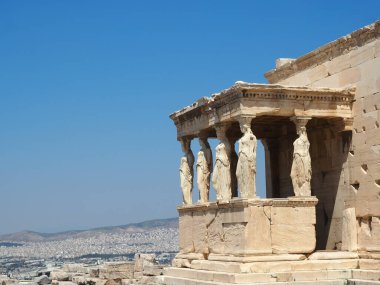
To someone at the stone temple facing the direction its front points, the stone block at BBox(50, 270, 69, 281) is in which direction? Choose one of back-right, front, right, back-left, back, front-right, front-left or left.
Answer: right

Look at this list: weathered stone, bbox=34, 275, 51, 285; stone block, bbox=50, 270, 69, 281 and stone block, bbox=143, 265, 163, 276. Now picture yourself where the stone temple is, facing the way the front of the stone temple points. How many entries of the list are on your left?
0

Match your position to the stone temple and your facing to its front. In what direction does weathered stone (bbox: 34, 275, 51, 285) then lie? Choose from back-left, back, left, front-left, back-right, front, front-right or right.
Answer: right

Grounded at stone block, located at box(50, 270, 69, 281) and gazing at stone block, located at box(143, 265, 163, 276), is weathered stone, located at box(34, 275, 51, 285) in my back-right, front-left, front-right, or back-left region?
back-right

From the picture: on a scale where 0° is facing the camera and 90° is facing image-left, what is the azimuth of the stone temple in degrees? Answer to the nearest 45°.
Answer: approximately 45°
